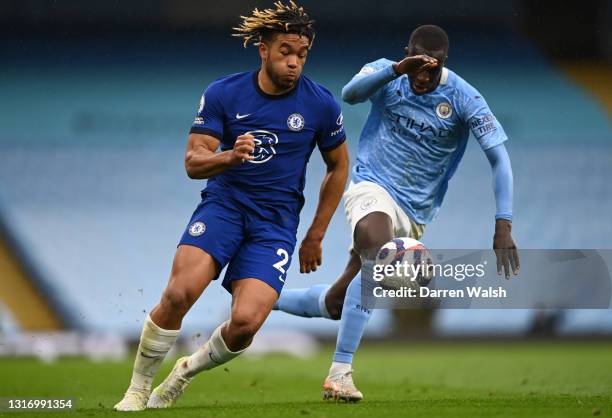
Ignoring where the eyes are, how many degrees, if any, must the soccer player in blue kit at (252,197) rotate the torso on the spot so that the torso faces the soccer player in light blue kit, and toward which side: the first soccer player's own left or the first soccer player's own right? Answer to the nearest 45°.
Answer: approximately 135° to the first soccer player's own left

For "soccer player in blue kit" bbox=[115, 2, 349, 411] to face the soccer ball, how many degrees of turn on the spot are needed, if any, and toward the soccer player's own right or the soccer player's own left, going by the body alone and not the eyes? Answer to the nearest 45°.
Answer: approximately 90° to the soccer player's own left

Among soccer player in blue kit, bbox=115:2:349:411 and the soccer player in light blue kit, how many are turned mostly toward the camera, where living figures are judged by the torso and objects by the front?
2
